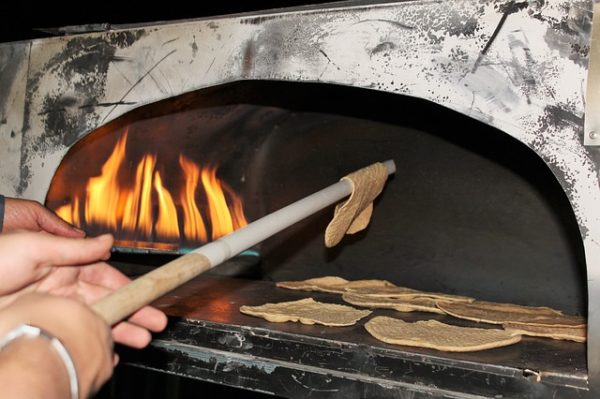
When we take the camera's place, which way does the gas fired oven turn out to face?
facing the viewer and to the left of the viewer
